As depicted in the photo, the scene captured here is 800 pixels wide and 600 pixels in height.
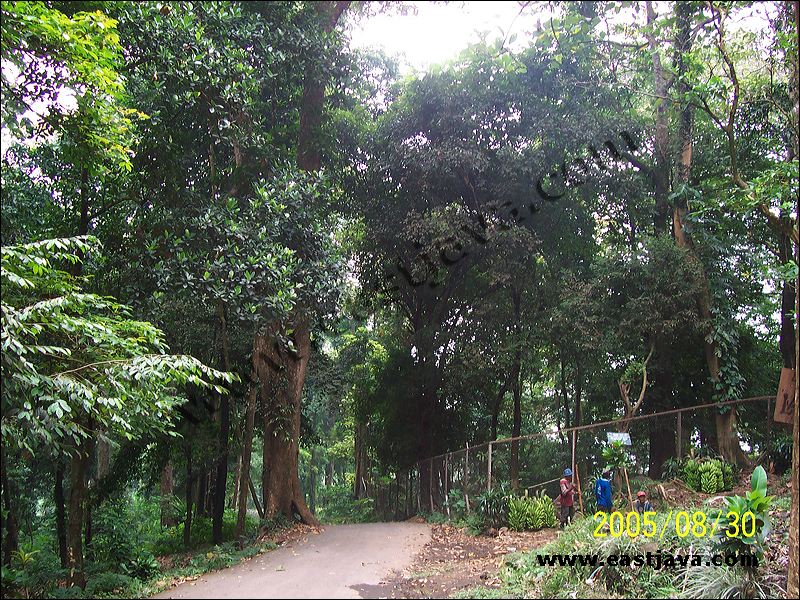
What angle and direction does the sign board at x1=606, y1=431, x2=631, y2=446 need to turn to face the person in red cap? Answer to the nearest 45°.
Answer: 0° — it already faces them

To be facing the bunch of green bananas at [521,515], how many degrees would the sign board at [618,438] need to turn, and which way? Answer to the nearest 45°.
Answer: approximately 45° to its right

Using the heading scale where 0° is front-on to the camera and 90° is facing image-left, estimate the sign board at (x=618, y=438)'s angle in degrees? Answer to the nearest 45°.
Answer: approximately 0°

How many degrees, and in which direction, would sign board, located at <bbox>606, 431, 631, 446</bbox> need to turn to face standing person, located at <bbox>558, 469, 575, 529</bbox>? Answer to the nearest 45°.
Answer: approximately 45° to its right

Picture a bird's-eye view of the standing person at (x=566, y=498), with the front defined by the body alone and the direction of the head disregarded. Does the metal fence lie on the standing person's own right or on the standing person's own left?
on the standing person's own left
